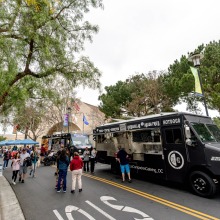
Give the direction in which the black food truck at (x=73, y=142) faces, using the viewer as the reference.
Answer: facing the viewer and to the right of the viewer

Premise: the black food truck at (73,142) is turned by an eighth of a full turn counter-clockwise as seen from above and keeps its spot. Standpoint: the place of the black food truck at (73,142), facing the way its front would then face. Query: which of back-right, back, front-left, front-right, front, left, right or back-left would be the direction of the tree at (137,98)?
front-left

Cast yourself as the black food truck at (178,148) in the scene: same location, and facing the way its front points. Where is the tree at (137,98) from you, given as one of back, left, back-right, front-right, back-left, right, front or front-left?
back-left

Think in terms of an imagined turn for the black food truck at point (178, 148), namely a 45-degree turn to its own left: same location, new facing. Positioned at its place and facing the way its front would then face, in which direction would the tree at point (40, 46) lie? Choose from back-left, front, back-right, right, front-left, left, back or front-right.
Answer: back

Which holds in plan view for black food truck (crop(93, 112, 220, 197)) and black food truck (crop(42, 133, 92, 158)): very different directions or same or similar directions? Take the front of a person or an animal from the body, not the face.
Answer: same or similar directions

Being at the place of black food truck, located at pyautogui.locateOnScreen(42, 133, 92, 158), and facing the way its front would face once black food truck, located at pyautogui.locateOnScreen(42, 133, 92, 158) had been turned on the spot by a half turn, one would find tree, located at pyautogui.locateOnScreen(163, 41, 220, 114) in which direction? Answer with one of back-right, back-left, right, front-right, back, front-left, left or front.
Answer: back-right

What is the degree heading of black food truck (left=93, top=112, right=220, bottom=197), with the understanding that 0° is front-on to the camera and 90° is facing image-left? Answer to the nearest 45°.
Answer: approximately 315°
